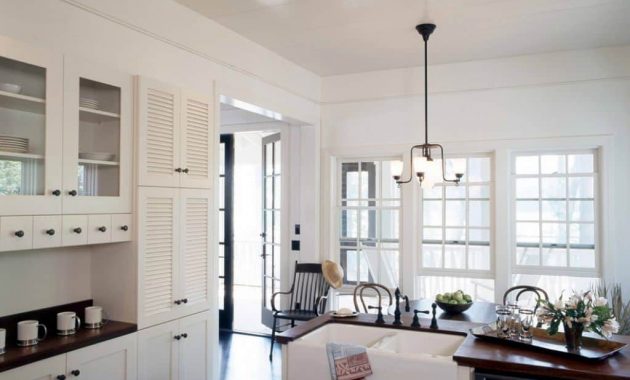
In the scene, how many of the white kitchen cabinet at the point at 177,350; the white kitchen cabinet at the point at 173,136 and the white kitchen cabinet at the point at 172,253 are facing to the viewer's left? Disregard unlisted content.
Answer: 0

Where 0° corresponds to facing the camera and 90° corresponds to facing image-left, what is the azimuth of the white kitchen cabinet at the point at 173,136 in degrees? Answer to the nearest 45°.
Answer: approximately 315°

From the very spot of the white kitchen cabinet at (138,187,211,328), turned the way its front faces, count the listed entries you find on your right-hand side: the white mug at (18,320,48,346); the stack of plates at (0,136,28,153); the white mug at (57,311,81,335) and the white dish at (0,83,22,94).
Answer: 4

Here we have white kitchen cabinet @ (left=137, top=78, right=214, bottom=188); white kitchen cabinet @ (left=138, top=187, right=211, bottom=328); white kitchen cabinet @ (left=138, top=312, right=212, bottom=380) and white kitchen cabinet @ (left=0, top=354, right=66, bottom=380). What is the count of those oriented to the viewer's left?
0

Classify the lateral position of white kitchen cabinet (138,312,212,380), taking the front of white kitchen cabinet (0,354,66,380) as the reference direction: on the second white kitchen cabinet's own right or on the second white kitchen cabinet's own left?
on the second white kitchen cabinet's own left

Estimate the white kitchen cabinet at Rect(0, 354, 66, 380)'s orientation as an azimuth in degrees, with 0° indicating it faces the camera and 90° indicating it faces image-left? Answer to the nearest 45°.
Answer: approximately 315°

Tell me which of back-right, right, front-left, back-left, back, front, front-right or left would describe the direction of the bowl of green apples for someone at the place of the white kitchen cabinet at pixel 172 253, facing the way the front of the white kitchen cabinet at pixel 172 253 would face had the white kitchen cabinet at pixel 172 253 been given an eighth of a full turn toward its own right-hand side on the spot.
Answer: left

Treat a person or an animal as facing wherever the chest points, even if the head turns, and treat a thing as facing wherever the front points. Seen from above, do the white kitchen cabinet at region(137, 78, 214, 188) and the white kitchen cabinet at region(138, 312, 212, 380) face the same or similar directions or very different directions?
same or similar directions

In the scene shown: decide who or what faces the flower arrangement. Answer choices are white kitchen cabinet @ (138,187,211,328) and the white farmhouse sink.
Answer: the white kitchen cabinet

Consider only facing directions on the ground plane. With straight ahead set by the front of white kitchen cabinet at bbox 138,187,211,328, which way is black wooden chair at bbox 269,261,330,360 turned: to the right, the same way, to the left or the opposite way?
to the right

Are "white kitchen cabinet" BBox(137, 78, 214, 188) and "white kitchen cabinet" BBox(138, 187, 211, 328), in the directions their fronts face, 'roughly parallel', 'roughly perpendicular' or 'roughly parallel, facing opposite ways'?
roughly parallel

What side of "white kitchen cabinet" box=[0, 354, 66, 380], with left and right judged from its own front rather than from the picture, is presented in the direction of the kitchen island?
front

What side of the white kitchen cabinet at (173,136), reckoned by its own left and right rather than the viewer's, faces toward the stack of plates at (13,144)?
right

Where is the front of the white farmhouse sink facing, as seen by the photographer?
facing the viewer and to the left of the viewer
